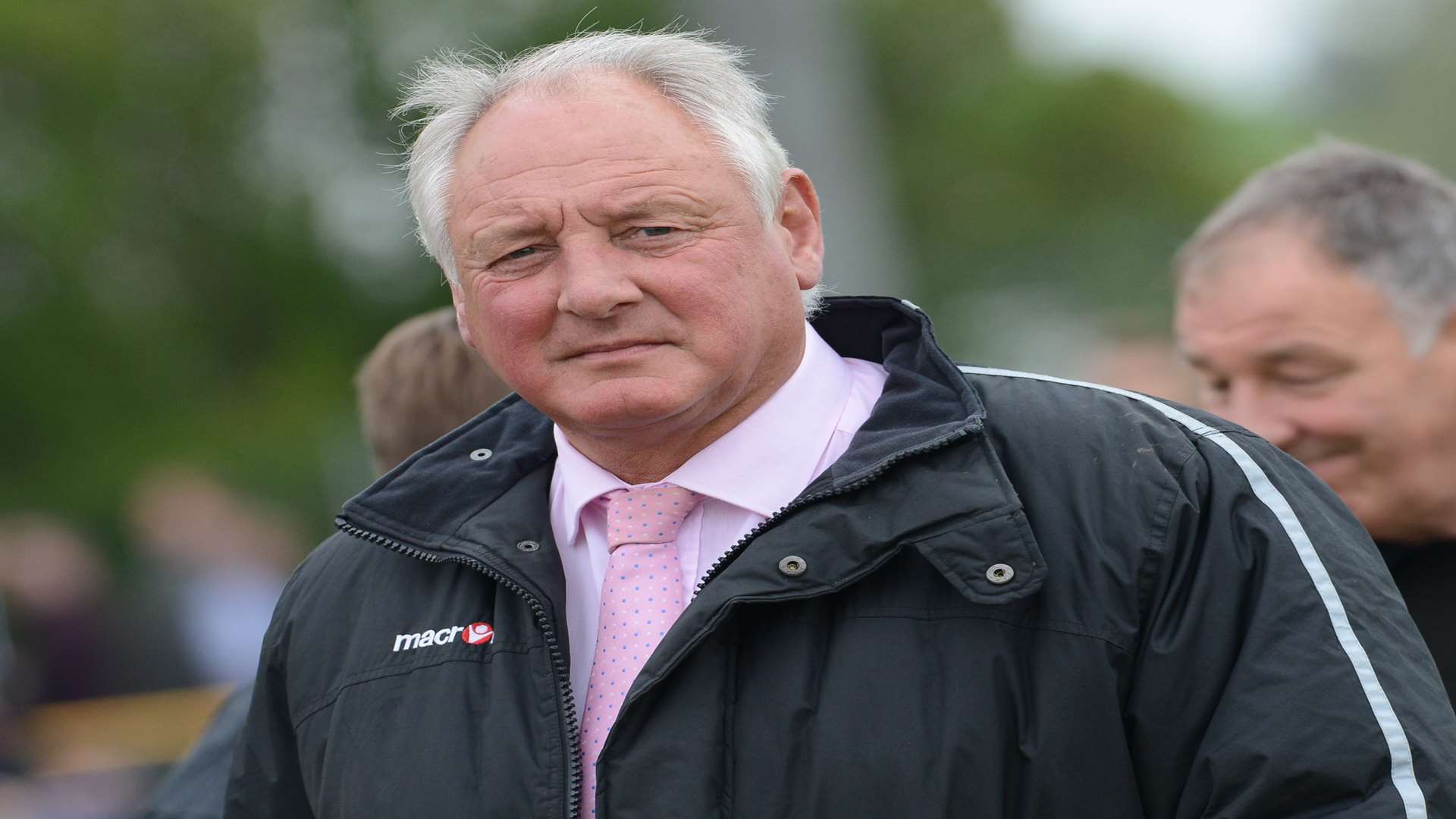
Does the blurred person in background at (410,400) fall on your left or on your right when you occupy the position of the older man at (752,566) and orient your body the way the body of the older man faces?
on your right

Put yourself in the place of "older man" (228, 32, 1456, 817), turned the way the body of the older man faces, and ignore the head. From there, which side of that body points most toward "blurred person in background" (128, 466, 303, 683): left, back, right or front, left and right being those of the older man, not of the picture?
right

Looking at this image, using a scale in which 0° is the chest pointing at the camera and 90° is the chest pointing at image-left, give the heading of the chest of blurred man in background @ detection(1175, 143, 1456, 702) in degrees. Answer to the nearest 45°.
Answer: approximately 45°

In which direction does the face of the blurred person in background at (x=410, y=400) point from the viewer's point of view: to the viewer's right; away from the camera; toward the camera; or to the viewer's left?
away from the camera

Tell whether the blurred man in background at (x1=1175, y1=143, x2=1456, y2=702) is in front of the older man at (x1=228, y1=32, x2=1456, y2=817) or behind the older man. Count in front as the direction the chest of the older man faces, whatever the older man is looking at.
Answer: behind

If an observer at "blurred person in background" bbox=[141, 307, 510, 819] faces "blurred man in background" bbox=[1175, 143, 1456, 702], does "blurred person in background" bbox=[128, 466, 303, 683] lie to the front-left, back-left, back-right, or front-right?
back-left

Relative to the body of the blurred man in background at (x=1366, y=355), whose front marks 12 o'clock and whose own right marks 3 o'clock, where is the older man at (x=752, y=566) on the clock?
The older man is roughly at 12 o'clock from the blurred man in background.

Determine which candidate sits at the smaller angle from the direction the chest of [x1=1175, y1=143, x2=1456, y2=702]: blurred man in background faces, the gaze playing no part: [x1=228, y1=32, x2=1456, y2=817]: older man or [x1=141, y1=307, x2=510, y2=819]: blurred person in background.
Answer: the older man

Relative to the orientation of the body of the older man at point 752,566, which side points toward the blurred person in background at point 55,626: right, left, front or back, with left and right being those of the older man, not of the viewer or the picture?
right
